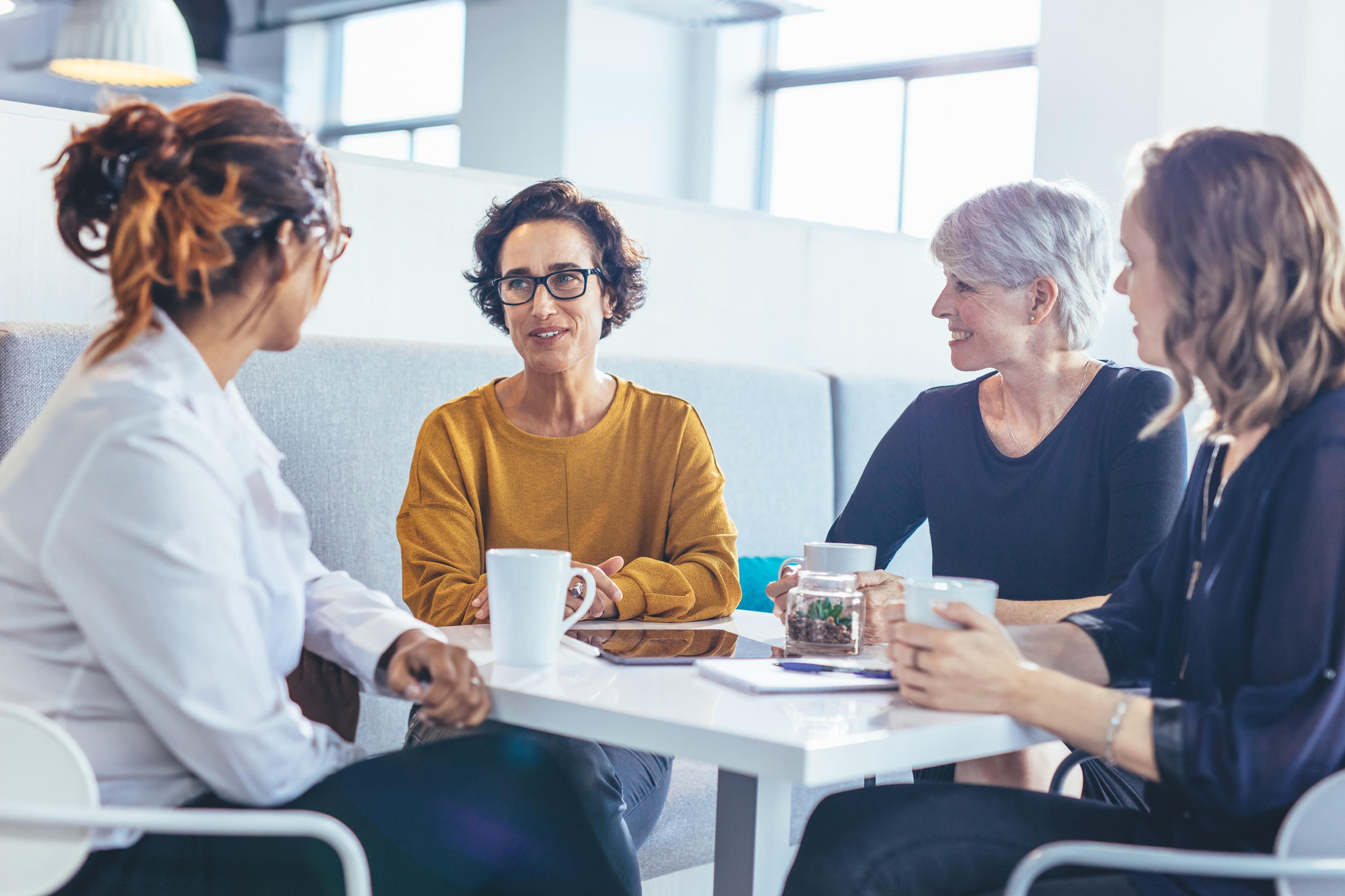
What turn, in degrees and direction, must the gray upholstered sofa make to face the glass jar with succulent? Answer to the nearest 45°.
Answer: approximately 45° to its left

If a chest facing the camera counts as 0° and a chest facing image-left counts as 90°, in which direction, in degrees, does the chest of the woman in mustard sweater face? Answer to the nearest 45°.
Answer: approximately 0°

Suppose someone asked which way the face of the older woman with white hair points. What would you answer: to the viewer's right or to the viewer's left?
to the viewer's left

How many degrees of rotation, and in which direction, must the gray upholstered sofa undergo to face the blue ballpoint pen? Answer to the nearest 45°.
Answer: approximately 45° to its left

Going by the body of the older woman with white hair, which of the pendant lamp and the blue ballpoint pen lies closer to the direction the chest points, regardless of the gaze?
the blue ballpoint pen

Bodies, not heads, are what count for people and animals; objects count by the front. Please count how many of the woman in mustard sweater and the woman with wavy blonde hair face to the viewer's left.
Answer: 1

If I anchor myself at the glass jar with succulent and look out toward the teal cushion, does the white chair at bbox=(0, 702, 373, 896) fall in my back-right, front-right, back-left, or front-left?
back-left

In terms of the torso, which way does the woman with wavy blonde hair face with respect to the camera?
to the viewer's left

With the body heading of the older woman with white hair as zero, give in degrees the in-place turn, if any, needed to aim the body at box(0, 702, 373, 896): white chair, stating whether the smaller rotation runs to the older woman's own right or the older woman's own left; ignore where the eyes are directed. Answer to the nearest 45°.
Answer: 0° — they already face it
